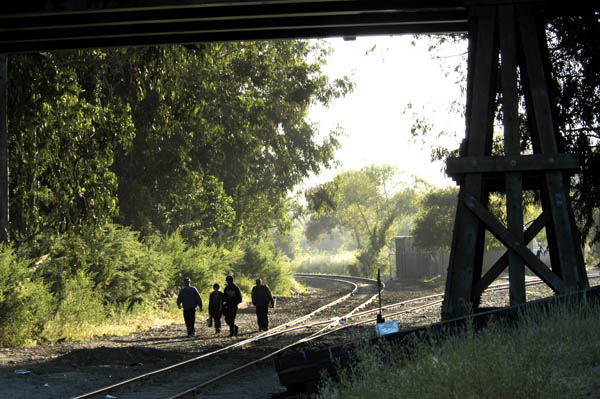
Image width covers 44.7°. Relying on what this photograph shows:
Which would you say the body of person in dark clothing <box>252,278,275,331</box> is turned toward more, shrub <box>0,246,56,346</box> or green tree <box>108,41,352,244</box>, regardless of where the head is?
the green tree

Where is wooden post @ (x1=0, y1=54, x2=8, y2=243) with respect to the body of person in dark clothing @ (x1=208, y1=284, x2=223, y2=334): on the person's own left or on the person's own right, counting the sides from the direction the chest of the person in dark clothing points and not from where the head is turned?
on the person's own left

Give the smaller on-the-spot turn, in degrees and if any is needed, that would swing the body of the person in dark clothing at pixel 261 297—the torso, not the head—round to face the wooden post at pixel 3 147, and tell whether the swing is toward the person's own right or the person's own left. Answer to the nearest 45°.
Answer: approximately 90° to the person's own left

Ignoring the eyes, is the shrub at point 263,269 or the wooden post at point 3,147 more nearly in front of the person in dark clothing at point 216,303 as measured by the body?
the shrub

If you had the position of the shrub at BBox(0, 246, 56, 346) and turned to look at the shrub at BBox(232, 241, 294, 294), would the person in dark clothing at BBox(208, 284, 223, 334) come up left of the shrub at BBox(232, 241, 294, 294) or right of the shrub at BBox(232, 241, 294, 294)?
right

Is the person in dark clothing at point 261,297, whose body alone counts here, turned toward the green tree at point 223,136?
yes

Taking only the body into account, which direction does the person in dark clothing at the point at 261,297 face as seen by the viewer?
away from the camera

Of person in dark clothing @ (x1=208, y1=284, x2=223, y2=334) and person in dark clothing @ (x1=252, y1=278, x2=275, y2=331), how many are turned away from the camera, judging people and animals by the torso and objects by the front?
2

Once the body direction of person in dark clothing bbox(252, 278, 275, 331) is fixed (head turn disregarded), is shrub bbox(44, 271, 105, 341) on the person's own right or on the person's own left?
on the person's own left

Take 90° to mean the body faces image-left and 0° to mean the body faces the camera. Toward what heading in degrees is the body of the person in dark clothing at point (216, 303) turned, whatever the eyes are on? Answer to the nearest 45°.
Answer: approximately 180°

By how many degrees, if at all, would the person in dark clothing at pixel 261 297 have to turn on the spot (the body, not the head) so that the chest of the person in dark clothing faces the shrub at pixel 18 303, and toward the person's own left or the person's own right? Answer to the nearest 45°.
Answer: approximately 90° to the person's own left
